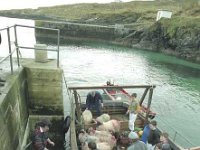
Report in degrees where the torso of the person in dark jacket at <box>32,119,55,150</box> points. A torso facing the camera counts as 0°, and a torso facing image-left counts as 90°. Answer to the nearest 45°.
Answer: approximately 270°

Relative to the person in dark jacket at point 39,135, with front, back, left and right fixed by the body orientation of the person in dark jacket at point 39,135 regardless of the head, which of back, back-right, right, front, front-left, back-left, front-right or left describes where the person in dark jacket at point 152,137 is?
front

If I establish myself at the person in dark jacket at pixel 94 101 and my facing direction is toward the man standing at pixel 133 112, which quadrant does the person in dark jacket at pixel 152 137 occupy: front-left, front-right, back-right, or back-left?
front-right

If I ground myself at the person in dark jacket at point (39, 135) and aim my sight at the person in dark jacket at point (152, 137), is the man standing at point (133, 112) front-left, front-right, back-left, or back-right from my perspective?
front-left

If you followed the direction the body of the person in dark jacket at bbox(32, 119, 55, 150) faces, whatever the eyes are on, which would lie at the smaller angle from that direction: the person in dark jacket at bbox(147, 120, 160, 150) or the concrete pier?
the person in dark jacket

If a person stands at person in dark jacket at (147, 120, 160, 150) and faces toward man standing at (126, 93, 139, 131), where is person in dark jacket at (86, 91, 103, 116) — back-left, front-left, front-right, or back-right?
front-left

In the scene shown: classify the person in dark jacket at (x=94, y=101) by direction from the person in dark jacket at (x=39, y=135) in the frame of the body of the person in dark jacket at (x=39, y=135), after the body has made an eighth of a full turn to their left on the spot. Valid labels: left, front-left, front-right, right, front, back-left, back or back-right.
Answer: front

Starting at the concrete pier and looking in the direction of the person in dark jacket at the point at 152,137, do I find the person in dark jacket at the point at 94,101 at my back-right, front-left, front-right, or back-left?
front-left
